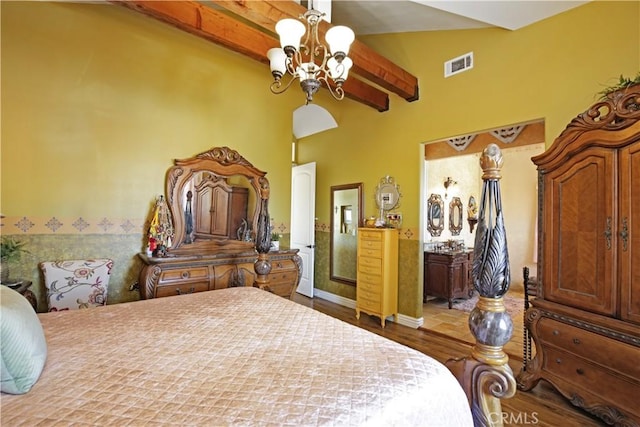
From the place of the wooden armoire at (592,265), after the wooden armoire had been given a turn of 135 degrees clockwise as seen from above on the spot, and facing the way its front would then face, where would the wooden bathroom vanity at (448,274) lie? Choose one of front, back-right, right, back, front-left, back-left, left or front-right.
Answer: front-left

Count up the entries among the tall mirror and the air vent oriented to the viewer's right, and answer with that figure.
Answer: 0

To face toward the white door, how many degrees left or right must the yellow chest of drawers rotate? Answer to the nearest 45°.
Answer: approximately 90° to its right

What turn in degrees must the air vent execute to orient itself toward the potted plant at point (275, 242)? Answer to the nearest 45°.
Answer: approximately 45° to its right

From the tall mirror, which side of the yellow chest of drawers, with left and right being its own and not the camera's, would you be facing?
right

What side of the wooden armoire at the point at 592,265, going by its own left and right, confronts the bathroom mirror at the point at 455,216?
right

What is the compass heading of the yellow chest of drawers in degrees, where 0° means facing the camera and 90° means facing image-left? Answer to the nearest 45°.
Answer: approximately 45°

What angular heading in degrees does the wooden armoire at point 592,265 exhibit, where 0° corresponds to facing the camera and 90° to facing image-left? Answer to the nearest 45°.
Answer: approximately 45°

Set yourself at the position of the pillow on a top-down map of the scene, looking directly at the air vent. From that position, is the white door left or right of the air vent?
left

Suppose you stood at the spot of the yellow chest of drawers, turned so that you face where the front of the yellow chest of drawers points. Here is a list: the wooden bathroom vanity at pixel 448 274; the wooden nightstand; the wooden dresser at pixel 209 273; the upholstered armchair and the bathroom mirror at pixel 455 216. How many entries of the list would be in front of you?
3

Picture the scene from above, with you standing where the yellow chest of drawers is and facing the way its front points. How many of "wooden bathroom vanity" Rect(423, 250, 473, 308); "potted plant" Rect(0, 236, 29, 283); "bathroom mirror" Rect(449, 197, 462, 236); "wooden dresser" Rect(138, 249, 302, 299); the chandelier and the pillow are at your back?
2

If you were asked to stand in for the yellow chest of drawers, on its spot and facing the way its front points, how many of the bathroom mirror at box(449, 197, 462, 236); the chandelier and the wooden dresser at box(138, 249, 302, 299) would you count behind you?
1

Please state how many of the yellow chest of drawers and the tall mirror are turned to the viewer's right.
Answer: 0
